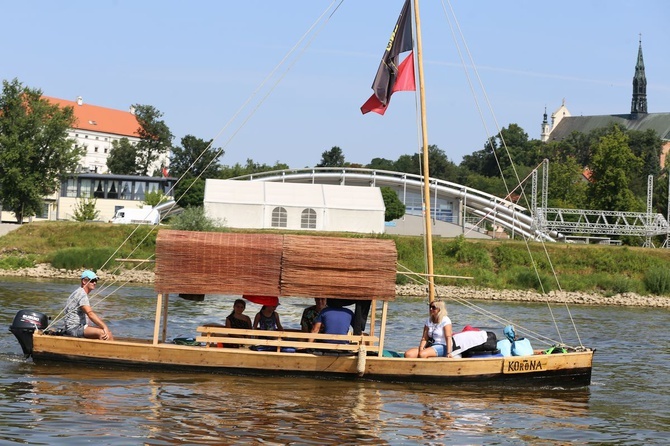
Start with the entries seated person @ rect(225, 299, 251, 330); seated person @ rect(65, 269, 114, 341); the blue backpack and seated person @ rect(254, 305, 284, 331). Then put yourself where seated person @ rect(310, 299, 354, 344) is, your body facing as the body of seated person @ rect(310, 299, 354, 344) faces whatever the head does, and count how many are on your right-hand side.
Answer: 1

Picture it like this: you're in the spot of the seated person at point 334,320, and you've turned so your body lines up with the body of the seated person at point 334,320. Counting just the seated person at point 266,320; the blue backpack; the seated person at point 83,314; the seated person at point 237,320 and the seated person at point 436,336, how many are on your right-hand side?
2

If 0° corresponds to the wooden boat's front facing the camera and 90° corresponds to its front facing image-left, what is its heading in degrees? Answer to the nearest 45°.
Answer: approximately 270°

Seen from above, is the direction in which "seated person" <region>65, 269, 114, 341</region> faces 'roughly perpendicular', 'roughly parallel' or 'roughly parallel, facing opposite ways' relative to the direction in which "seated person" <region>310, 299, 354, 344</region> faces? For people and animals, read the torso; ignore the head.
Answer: roughly perpendicular

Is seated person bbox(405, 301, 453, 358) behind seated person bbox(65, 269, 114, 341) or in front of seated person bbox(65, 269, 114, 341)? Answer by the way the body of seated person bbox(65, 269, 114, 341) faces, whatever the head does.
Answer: in front

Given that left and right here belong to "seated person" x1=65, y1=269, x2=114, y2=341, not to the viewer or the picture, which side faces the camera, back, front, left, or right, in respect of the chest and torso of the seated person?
right

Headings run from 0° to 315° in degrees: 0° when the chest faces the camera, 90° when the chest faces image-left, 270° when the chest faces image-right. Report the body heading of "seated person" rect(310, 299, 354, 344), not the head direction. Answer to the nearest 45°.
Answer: approximately 180°

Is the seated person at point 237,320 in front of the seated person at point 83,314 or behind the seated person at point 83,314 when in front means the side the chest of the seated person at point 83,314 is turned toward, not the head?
in front

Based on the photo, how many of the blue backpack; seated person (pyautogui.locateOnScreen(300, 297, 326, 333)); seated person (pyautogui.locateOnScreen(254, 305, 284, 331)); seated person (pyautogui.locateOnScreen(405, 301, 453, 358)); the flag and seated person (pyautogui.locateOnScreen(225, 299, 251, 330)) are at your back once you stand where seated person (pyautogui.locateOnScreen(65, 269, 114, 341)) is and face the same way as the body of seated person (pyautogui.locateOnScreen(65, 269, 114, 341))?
0

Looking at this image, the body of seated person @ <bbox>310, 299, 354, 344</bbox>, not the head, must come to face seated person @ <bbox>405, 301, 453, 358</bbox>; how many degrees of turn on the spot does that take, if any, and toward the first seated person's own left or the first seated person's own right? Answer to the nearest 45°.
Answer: approximately 90° to the first seated person's own right

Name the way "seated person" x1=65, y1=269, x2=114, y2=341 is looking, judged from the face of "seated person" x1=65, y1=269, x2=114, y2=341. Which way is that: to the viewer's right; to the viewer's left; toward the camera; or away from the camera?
to the viewer's right

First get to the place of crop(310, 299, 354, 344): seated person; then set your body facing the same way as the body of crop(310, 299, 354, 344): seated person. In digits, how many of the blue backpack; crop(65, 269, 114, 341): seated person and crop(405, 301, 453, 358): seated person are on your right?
2

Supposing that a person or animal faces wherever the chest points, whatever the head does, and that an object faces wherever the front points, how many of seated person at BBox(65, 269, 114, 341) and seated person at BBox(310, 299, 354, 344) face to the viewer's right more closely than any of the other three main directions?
1

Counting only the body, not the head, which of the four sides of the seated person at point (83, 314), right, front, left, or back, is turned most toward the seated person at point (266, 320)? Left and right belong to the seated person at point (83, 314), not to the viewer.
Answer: front

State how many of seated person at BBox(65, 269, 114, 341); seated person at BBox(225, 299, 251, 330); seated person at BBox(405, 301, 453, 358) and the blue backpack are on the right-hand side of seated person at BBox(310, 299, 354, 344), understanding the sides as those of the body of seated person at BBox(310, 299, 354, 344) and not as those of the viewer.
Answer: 2

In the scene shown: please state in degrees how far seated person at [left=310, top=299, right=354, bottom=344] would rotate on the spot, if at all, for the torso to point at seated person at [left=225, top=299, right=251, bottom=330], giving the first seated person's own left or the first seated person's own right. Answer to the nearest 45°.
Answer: approximately 90° to the first seated person's own left
